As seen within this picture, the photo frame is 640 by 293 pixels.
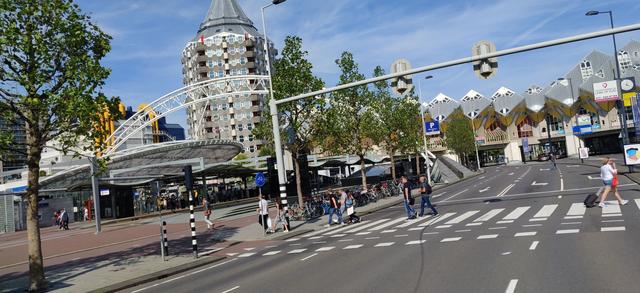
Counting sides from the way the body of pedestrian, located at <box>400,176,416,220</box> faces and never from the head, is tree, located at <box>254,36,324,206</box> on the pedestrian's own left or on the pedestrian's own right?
on the pedestrian's own right

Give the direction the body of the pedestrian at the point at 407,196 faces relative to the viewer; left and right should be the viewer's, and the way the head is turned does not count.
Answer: facing to the left of the viewer

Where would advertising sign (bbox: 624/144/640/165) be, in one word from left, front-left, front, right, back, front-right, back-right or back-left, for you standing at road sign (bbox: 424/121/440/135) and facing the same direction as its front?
front-left

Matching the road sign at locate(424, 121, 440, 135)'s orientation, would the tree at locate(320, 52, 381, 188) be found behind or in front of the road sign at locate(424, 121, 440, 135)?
in front

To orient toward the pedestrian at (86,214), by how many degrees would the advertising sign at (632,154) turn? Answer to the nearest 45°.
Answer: approximately 90° to its right

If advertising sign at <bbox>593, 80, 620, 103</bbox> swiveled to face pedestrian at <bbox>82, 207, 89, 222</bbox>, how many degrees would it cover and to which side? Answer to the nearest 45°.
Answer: approximately 45° to its right

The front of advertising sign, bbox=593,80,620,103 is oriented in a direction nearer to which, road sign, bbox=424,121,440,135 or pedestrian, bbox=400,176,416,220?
the pedestrian

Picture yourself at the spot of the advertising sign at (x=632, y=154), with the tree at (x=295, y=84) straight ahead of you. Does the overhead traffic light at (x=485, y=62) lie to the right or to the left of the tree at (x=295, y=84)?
left

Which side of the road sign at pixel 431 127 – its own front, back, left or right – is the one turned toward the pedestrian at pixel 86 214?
right

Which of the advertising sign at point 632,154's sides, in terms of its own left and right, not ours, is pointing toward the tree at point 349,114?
right

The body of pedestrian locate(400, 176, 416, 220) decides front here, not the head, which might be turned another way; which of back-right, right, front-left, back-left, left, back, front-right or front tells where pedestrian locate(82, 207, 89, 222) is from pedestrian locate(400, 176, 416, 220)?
front-right

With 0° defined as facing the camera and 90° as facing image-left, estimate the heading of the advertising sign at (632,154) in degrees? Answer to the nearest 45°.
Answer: approximately 0°
